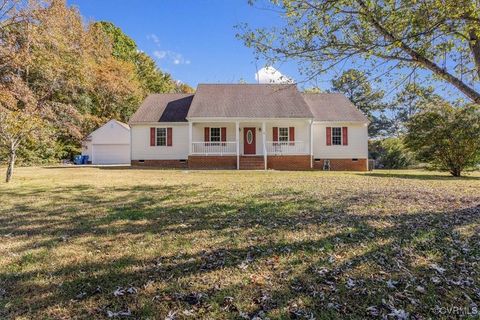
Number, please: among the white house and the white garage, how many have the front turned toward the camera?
2

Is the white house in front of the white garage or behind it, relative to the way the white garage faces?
in front

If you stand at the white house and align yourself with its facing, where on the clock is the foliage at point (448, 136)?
The foliage is roughly at 10 o'clock from the white house.

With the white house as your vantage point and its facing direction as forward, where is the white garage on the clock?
The white garage is roughly at 4 o'clock from the white house.

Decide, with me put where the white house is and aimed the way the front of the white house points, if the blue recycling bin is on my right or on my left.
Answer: on my right

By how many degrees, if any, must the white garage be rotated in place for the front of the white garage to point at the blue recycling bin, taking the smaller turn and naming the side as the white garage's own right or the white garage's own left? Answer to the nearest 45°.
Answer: approximately 90° to the white garage's own right

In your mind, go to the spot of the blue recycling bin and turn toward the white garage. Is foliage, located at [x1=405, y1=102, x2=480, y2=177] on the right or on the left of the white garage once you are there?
right

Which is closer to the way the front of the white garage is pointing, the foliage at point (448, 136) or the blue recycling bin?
the foliage

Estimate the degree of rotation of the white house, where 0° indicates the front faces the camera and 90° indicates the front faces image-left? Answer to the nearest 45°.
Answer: approximately 0°

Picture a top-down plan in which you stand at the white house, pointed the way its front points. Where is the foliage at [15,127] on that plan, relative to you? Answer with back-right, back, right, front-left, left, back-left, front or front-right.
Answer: front-right
